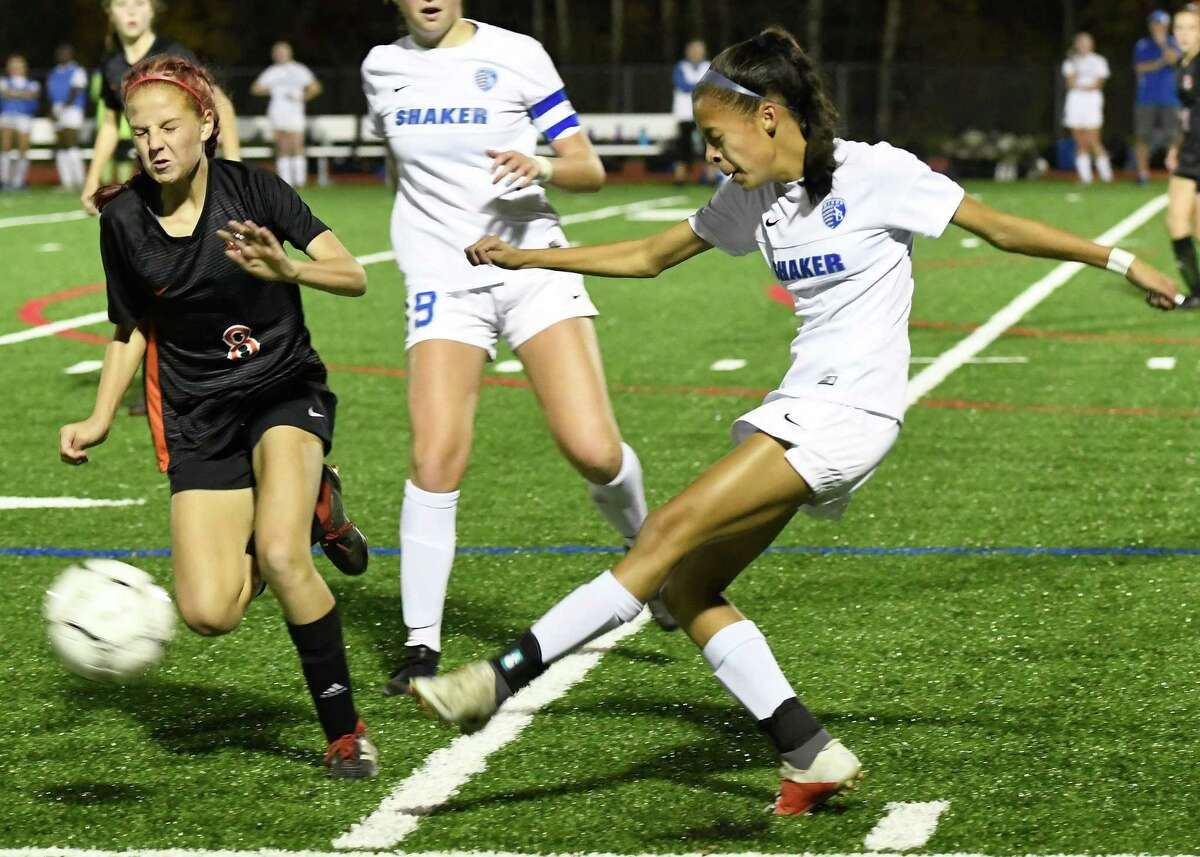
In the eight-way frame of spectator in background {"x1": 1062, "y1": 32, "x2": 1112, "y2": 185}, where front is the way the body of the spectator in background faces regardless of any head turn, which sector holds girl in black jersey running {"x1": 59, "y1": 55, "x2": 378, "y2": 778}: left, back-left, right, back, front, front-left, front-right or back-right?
front

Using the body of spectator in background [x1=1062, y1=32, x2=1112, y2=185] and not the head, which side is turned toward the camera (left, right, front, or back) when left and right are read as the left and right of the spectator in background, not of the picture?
front

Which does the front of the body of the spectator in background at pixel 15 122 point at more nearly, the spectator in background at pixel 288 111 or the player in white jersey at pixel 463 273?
the player in white jersey

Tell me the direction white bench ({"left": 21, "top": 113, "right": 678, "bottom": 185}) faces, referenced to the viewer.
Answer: facing the viewer

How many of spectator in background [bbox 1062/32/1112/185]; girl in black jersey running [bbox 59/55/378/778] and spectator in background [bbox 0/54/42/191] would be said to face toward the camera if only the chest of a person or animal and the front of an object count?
3

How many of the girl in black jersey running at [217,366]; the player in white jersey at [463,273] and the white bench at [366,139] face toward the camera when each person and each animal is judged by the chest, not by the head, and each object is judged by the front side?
3

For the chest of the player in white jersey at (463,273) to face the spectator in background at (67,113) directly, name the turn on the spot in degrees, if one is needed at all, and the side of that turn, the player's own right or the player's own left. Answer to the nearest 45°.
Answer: approximately 180°

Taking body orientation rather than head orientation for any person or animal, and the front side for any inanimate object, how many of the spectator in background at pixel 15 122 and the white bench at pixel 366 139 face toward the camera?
2

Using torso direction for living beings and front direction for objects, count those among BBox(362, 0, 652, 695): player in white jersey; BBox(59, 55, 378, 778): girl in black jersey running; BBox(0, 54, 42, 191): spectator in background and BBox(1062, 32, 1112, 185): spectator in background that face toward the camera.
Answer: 4

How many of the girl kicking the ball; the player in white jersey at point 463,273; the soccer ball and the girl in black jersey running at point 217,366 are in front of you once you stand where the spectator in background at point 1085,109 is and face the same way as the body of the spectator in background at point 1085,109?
4

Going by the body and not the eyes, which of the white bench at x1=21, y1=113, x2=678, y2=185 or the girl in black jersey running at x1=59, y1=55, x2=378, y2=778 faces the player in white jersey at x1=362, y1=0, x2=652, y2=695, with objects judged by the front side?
the white bench

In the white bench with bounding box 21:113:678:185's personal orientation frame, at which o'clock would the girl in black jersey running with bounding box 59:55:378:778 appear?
The girl in black jersey running is roughly at 12 o'clock from the white bench.

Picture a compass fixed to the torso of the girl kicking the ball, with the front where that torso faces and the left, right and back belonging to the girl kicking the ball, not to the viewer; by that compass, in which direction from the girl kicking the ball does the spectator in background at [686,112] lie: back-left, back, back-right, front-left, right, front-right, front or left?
back-right
